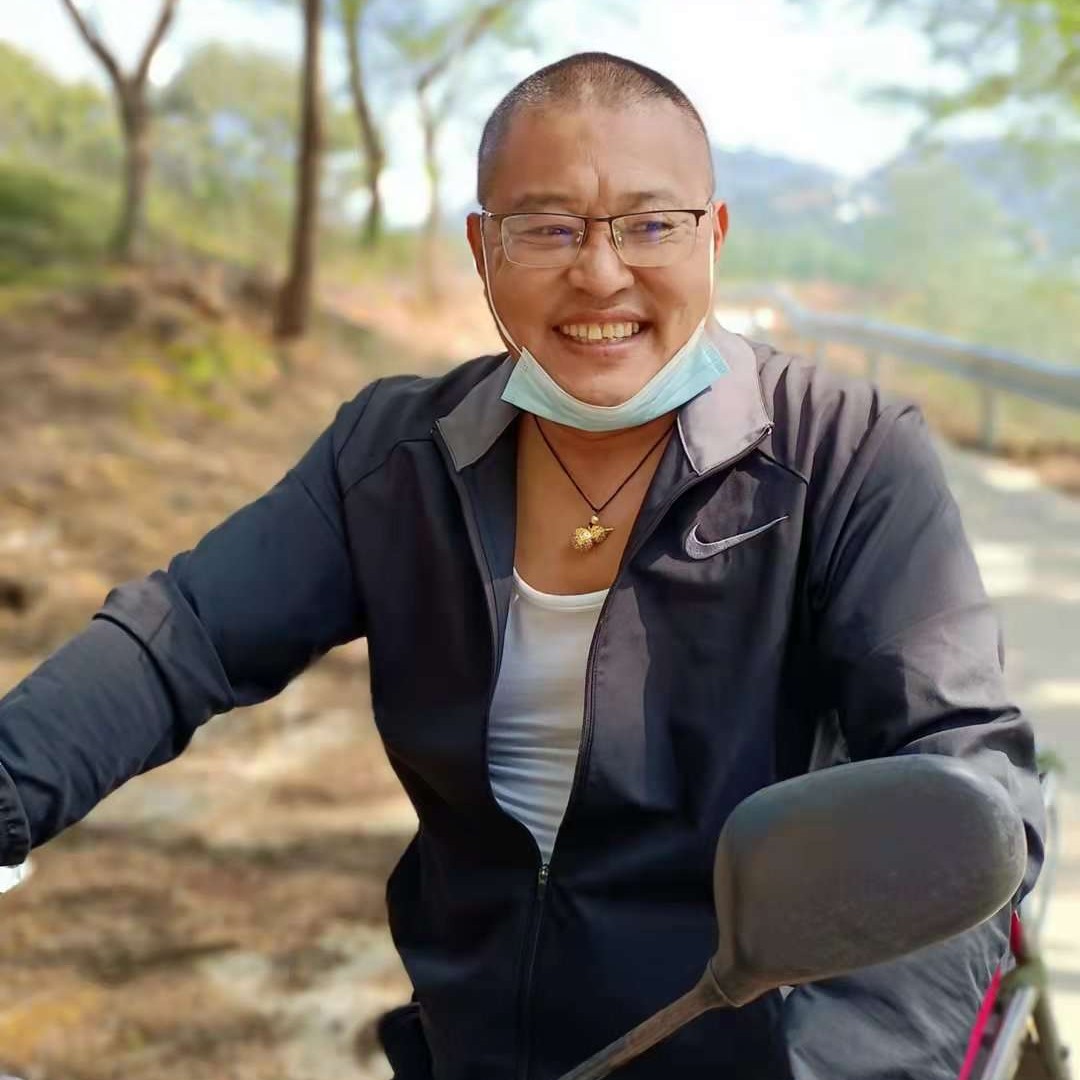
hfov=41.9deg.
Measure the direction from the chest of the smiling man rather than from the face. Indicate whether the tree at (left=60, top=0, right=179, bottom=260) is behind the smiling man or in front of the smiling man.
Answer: behind

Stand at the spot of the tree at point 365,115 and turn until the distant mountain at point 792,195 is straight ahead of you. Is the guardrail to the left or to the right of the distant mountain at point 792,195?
right

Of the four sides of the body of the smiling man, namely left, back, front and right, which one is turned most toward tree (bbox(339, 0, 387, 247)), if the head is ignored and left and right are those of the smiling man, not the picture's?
back

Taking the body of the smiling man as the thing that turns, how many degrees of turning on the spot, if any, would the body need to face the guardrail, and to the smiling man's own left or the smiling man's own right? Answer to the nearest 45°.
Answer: approximately 180°

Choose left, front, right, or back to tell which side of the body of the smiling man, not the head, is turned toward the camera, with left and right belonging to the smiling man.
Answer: front

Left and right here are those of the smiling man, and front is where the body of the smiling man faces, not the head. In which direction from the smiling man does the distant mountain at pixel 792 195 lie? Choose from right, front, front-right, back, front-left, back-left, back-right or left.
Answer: back

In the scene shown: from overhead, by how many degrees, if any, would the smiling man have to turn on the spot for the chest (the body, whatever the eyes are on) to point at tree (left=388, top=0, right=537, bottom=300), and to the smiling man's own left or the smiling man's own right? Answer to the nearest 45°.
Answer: approximately 180°
